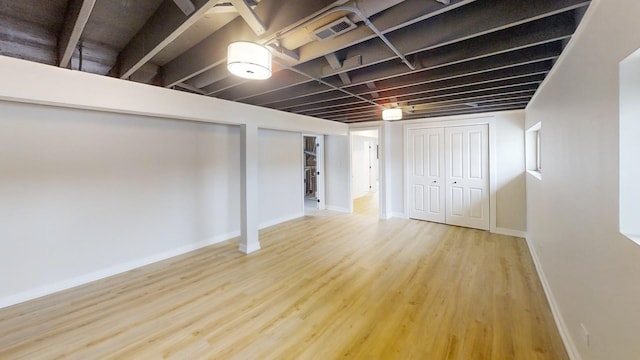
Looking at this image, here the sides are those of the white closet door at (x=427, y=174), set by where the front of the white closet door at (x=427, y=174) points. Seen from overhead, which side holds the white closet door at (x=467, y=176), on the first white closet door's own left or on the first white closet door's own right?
on the first white closet door's own left

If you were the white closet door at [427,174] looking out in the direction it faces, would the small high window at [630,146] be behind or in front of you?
in front

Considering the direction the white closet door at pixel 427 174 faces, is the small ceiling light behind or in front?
in front

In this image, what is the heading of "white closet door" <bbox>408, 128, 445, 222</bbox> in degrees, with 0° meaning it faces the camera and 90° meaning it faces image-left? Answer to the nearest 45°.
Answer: approximately 0°

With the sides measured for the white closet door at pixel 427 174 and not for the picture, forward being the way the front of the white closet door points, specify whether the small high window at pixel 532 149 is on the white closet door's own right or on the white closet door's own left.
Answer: on the white closet door's own left

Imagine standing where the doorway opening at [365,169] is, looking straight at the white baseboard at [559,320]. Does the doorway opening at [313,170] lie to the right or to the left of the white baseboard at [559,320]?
right

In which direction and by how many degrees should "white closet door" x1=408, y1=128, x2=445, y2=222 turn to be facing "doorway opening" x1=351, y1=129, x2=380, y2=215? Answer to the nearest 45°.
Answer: approximately 135° to its right
